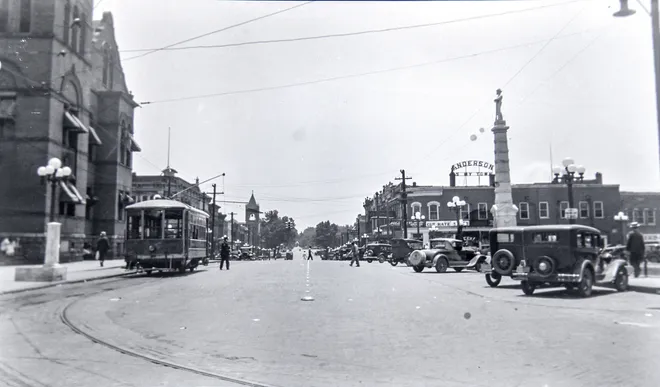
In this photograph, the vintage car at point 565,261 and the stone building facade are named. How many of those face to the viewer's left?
0

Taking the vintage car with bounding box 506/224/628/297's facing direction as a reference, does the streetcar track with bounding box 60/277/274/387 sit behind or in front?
behind

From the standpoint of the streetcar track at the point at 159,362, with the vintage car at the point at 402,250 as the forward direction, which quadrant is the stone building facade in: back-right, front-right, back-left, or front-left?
front-left

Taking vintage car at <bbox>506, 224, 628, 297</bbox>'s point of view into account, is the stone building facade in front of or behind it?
behind

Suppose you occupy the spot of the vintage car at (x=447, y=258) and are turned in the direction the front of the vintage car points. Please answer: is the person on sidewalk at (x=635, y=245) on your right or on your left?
on your right

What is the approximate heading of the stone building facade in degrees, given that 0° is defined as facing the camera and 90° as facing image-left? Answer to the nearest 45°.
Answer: approximately 315°

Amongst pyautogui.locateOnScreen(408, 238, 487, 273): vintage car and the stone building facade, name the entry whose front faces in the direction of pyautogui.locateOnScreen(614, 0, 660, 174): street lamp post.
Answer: the stone building facade

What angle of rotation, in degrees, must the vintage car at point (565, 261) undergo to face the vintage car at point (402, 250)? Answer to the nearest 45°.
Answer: approximately 90° to its left

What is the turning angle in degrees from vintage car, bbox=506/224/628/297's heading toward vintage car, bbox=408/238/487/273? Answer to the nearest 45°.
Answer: approximately 90° to its left

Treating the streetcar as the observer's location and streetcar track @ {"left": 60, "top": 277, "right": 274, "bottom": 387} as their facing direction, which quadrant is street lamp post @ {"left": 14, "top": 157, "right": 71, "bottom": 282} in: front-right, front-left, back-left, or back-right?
front-right

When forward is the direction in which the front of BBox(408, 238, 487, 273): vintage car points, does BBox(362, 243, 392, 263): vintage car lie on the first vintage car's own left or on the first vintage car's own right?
on the first vintage car's own left

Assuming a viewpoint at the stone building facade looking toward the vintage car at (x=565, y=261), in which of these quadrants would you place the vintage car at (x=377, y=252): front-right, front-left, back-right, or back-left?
front-left

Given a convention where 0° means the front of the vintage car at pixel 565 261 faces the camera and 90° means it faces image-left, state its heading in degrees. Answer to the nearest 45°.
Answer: approximately 225°
